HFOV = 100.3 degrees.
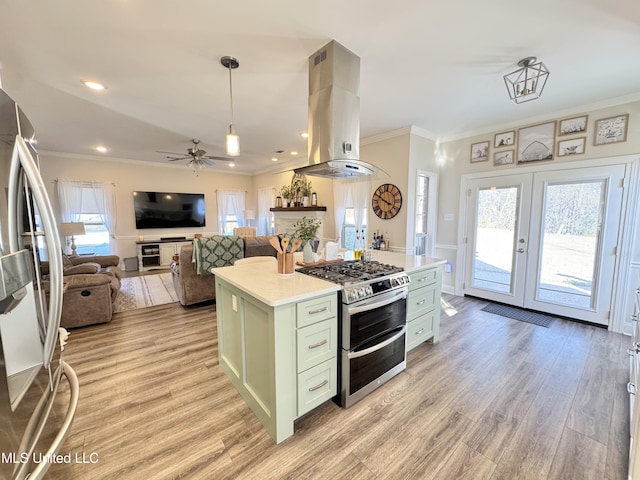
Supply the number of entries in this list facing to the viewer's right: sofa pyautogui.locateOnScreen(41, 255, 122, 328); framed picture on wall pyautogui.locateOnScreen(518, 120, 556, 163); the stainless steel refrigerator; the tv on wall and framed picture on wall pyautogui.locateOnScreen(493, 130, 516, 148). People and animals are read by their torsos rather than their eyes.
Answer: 2

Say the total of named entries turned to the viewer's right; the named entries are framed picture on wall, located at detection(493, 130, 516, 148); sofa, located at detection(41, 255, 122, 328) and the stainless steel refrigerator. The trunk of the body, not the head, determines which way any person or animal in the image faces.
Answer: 2

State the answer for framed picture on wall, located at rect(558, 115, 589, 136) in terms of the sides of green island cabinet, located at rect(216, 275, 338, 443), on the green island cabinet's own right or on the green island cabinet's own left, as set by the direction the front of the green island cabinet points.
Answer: on the green island cabinet's own left

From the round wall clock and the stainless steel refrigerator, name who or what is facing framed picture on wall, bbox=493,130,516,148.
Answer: the stainless steel refrigerator

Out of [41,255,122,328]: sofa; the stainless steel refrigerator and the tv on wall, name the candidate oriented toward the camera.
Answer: the tv on wall

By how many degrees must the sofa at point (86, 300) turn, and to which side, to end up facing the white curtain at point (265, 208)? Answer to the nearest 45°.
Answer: approximately 45° to its left

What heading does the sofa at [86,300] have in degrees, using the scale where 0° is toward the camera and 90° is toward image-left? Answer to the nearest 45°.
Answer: approximately 270°

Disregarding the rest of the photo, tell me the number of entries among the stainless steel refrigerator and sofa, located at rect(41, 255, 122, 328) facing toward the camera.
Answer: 0

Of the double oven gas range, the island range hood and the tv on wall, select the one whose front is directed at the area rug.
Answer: the tv on wall

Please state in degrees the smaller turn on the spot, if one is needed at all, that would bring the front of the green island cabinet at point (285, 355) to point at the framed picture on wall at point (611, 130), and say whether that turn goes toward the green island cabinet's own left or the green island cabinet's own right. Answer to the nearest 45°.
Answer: approximately 45° to the green island cabinet's own left

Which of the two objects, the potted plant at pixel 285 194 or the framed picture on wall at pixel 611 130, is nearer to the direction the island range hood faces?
the framed picture on wall

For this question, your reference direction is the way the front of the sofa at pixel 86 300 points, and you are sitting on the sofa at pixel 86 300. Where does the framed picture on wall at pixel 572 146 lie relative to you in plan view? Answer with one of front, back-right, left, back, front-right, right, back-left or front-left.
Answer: front-right

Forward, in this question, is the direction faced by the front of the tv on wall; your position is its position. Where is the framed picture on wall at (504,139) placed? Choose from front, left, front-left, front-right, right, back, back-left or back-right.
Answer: front-left
